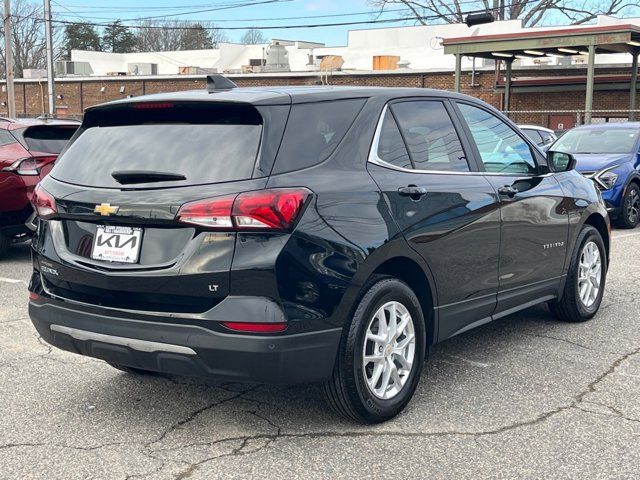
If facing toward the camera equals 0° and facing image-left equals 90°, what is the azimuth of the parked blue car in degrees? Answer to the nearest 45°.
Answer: approximately 45°

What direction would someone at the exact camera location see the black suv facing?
facing away from the viewer and to the right of the viewer

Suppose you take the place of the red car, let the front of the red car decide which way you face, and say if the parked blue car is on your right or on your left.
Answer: on your right

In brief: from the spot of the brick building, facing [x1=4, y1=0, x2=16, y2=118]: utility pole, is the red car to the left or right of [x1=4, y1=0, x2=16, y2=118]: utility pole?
left

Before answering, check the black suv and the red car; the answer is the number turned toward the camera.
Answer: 0

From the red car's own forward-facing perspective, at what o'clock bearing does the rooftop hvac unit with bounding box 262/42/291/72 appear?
The rooftop hvac unit is roughly at 2 o'clock from the red car.

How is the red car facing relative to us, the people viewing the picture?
facing away from the viewer and to the left of the viewer

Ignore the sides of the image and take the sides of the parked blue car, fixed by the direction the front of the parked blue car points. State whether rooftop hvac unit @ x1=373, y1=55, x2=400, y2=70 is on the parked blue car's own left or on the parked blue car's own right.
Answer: on the parked blue car's own right

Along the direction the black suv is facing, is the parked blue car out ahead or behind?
ahead

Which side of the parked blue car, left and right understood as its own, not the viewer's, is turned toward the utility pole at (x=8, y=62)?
right

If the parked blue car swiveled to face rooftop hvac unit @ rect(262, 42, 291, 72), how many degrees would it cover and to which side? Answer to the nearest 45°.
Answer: approximately 90° to its right

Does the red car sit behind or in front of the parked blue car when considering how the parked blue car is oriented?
in front

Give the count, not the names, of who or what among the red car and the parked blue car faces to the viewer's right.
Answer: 0

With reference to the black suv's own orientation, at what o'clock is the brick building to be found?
The brick building is roughly at 11 o'clock from the black suv.

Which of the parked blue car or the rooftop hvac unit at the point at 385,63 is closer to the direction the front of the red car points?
the rooftop hvac unit
